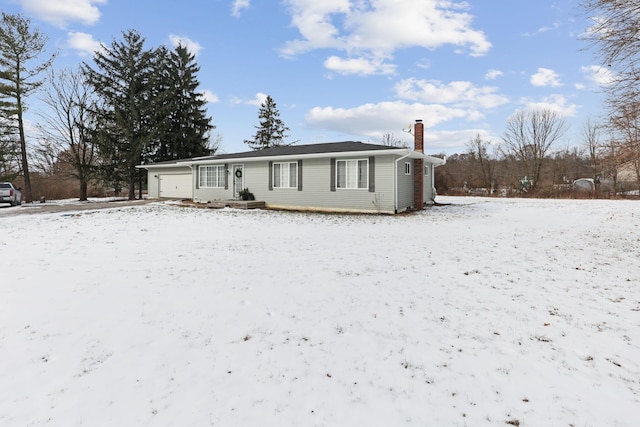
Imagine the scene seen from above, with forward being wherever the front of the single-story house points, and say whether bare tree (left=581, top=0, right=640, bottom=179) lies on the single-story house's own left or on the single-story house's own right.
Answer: on the single-story house's own left

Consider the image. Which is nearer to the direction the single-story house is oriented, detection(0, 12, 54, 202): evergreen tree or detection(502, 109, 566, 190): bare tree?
the evergreen tree

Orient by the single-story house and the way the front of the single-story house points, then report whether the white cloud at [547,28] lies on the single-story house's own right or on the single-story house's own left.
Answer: on the single-story house's own left

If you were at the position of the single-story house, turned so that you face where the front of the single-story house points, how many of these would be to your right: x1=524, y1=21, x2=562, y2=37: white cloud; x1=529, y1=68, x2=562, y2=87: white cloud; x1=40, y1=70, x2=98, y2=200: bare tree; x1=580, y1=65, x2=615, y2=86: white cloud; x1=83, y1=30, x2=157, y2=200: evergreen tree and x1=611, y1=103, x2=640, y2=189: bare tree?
2

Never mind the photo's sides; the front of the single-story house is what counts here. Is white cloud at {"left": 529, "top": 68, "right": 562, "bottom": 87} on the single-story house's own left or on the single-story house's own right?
on the single-story house's own left

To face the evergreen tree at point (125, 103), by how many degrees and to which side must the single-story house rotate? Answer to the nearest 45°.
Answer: approximately 90° to its right

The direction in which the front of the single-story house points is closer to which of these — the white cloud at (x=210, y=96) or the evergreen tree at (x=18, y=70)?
the evergreen tree

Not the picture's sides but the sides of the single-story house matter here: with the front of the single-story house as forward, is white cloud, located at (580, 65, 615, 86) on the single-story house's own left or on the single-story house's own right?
on the single-story house's own left

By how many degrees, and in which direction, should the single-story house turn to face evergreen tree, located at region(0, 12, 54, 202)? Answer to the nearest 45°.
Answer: approximately 90° to its right

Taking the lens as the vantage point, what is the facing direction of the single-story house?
facing the viewer and to the left of the viewer
